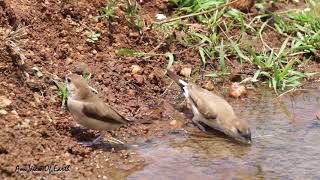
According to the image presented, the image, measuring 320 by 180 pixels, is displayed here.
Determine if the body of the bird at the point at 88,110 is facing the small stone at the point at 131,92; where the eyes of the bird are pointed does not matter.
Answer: no

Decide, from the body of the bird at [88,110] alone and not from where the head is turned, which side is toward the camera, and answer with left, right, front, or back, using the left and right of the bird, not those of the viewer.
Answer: left

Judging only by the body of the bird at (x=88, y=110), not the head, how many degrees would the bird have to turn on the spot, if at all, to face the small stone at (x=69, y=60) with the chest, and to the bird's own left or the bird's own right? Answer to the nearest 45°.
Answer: approximately 90° to the bird's own right

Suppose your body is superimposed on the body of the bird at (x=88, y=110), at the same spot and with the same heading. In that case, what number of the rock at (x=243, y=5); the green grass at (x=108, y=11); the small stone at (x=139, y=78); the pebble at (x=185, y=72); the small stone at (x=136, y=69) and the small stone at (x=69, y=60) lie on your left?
0

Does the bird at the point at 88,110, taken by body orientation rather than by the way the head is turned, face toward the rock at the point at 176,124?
no

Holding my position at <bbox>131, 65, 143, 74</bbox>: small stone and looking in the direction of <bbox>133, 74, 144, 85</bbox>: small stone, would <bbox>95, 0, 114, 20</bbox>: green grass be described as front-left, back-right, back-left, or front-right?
back-right
